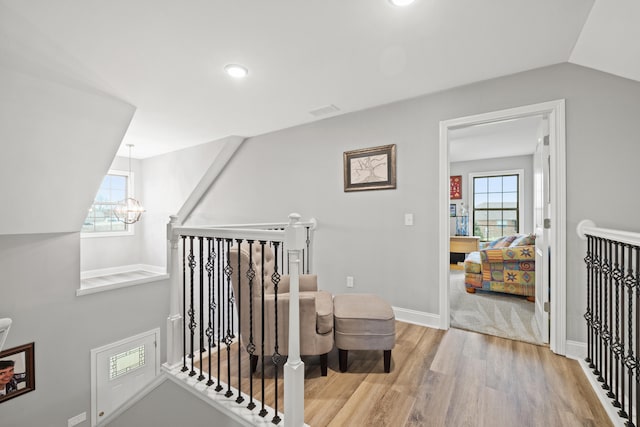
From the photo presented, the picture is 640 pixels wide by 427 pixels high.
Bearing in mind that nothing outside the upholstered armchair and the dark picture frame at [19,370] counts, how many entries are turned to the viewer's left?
0

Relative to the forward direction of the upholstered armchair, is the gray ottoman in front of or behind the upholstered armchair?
in front

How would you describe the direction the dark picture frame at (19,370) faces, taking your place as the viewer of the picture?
facing the viewer and to the right of the viewer

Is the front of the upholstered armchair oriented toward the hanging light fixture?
no

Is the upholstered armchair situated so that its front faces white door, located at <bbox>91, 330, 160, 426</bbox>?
no

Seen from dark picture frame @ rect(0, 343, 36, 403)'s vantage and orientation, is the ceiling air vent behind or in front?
in front

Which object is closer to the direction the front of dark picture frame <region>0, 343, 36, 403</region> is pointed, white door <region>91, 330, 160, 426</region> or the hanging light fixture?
the white door

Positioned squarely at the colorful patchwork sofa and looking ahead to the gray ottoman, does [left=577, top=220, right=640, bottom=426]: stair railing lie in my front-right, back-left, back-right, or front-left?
front-left

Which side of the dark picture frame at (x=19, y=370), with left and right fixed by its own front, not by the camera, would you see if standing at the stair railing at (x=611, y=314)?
front

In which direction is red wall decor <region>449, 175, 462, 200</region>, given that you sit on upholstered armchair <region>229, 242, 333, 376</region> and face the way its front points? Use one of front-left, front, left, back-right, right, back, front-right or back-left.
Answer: front-left

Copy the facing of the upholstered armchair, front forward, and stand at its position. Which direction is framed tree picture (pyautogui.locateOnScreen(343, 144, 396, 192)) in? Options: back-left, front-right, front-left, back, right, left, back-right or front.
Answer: front-left
